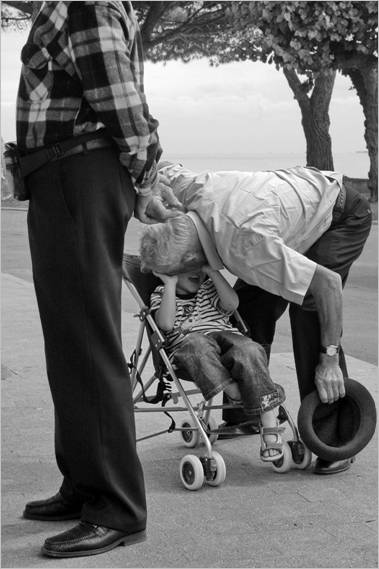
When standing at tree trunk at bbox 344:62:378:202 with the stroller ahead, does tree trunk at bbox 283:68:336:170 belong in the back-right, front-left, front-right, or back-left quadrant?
back-right

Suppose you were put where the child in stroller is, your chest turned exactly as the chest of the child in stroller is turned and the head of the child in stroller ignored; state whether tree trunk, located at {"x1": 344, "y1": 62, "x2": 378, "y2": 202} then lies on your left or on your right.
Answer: on your left

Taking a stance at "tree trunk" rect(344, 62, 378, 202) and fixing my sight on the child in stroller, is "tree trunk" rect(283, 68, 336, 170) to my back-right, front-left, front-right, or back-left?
back-right

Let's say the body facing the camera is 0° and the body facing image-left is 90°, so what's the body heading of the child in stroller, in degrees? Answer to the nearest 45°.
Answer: approximately 315°

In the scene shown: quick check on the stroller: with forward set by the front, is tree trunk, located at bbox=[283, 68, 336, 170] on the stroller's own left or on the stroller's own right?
on the stroller's own left

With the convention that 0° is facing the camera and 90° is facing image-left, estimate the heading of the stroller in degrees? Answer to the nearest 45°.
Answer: approximately 315°

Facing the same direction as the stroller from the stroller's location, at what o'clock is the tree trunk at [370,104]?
The tree trunk is roughly at 8 o'clock from the stroller.

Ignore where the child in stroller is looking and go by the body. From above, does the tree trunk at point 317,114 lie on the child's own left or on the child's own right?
on the child's own left
